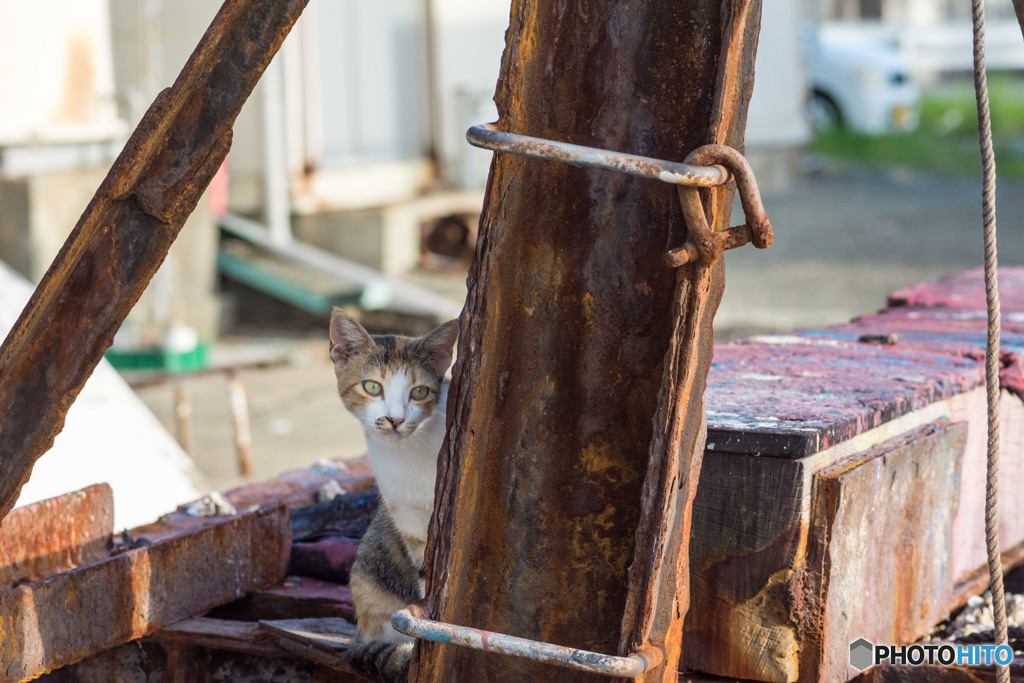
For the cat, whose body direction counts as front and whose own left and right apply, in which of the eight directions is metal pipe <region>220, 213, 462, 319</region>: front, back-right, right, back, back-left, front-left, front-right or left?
back

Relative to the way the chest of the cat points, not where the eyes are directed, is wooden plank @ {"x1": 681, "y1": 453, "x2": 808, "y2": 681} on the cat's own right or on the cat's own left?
on the cat's own left

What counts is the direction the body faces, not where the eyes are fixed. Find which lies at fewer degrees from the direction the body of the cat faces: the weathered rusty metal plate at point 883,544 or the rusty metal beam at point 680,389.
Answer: the rusty metal beam

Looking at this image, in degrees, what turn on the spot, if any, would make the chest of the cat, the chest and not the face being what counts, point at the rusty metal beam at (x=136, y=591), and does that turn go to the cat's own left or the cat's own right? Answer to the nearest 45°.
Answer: approximately 45° to the cat's own right

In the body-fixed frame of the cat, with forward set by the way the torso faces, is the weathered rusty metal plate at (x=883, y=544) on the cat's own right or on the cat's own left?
on the cat's own left

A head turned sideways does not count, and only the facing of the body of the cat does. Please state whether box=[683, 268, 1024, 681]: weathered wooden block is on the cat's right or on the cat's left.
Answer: on the cat's left

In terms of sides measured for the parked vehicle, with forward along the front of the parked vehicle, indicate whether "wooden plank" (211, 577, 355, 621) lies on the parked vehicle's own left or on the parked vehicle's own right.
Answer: on the parked vehicle's own right

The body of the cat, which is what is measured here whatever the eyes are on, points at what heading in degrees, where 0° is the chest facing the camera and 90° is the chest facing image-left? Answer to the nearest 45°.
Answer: approximately 0°

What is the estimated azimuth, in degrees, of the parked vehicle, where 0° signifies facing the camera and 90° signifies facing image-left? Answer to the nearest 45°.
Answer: approximately 315°
